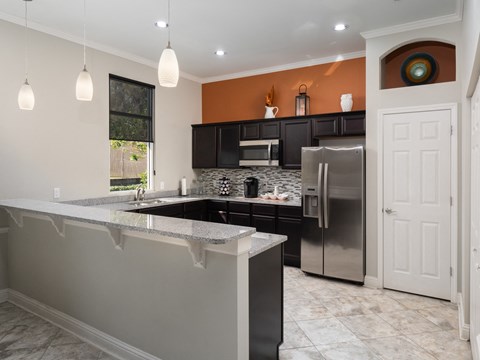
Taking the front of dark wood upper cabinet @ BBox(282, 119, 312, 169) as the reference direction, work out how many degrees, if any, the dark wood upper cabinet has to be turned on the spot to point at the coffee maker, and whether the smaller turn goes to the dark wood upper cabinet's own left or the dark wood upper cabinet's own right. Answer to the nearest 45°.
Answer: approximately 90° to the dark wood upper cabinet's own right

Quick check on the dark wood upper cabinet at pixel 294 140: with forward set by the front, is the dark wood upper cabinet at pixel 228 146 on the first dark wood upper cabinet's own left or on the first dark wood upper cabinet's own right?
on the first dark wood upper cabinet's own right

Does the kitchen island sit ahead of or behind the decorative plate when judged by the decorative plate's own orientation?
ahead

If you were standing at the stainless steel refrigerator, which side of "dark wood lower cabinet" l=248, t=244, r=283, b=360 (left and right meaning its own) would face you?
front

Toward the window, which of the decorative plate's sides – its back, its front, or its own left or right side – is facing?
right

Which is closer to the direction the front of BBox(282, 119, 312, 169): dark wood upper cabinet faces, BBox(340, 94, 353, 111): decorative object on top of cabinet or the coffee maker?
the coffee maker

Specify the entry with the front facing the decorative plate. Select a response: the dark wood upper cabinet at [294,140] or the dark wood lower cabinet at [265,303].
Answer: the dark wood lower cabinet

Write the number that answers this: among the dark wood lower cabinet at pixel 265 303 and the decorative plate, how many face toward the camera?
1

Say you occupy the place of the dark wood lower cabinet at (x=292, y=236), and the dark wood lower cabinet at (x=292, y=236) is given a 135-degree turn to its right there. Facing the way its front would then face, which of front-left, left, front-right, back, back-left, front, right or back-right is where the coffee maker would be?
front-left

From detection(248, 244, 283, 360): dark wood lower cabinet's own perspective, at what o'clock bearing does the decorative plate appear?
The decorative plate is roughly at 12 o'clock from the dark wood lower cabinet.

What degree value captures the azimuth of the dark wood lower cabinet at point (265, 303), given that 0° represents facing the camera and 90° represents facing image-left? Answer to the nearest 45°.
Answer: approximately 225°
